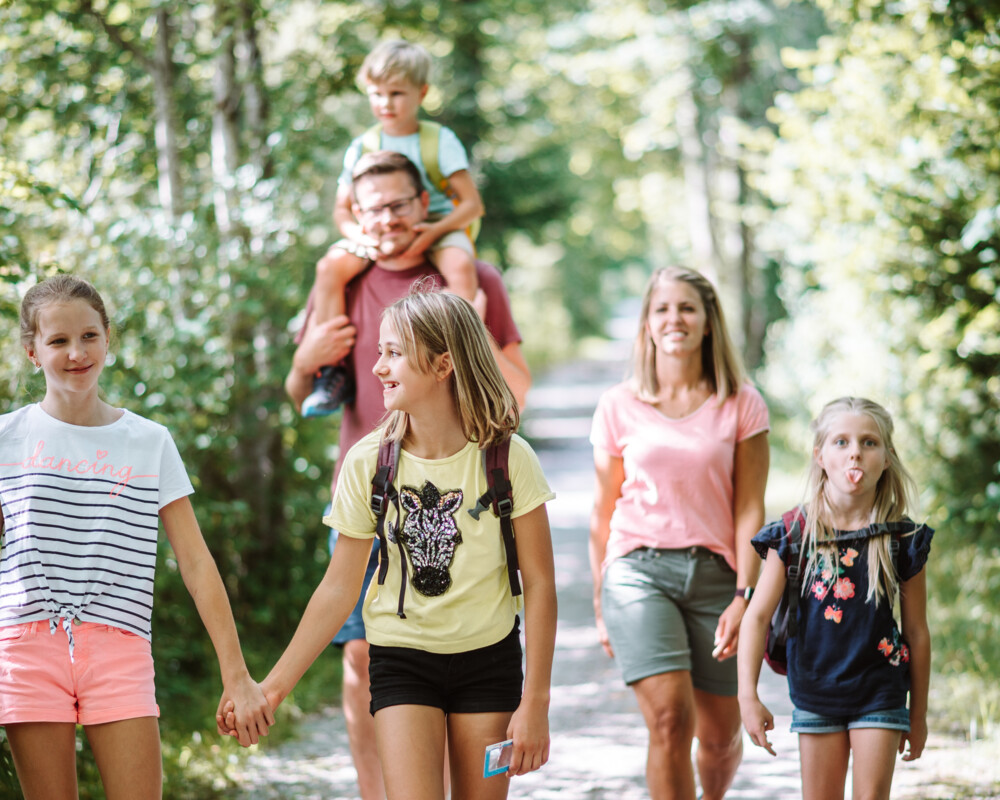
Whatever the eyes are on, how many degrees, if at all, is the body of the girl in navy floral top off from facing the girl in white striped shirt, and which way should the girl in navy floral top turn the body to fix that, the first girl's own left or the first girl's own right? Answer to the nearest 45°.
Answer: approximately 45° to the first girl's own right

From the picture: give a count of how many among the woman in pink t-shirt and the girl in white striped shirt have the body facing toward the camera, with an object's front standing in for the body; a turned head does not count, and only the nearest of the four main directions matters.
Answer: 2

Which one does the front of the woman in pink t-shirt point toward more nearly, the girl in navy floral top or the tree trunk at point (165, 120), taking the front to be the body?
the girl in navy floral top

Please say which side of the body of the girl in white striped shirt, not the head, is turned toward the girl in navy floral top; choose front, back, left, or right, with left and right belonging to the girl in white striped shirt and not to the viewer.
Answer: left

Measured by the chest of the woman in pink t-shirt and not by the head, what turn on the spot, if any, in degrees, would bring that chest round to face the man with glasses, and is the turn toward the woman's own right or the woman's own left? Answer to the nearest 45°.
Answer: approximately 90° to the woman's own right

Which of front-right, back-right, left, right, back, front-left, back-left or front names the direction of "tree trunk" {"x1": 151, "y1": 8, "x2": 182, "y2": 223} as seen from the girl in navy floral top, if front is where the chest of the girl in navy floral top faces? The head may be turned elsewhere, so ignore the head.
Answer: back-right

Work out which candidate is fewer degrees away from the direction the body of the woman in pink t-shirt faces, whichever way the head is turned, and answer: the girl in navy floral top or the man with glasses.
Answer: the girl in navy floral top

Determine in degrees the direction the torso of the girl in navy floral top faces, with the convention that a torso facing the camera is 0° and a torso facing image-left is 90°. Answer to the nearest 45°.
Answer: approximately 0°
